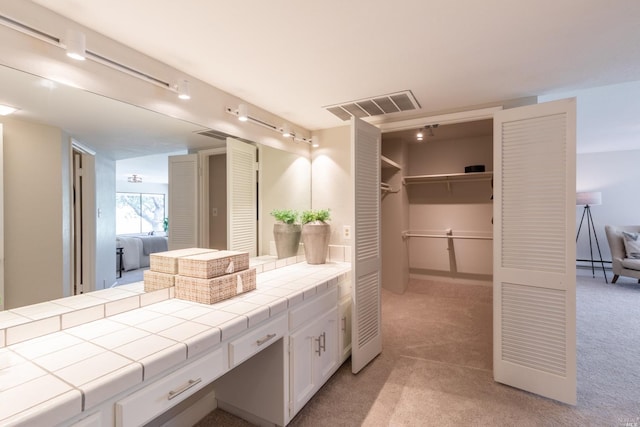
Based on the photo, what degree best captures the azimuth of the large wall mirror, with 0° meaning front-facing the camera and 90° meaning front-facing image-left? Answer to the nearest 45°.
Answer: approximately 315°

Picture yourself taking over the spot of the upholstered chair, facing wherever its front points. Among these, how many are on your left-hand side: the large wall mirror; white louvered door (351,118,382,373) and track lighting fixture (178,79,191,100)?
0

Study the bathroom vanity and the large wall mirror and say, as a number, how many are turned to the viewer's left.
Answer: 0

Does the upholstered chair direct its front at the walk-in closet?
no

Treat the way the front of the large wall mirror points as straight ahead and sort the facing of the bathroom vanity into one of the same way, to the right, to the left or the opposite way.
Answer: the same way

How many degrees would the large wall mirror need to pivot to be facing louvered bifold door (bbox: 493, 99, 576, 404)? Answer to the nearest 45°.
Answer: approximately 45° to its left

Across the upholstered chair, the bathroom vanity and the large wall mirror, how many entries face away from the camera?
0

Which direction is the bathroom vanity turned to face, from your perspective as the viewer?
facing the viewer and to the right of the viewer
